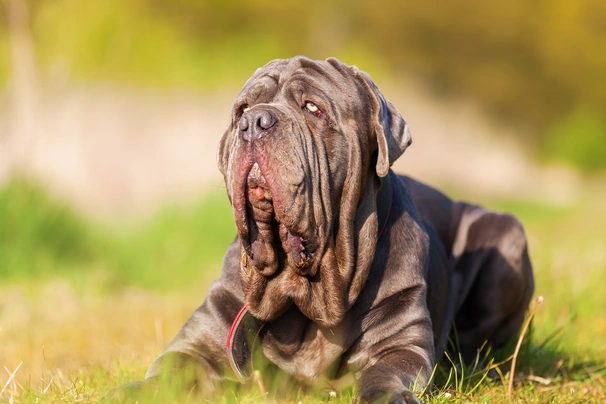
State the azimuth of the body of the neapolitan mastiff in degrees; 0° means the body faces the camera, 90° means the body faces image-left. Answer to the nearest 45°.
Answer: approximately 45°
